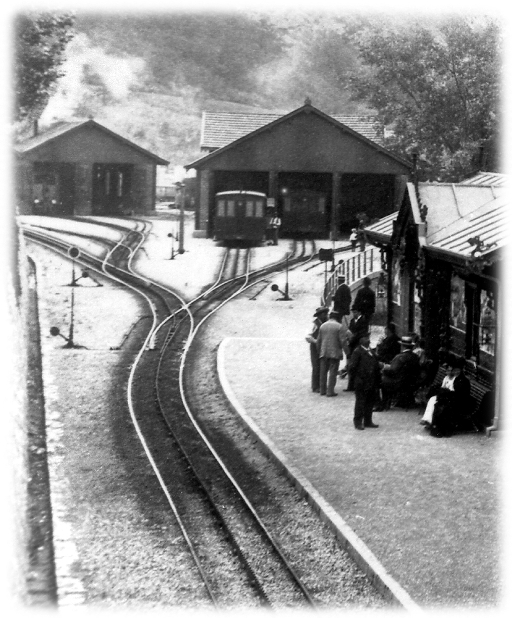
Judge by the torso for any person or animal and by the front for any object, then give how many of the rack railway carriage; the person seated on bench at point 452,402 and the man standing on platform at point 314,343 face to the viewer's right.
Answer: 1

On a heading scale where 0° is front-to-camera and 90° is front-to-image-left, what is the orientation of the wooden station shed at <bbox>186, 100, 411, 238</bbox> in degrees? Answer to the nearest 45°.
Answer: approximately 0°

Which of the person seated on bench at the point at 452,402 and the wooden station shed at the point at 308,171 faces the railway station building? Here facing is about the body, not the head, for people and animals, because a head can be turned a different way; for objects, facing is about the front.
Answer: the wooden station shed

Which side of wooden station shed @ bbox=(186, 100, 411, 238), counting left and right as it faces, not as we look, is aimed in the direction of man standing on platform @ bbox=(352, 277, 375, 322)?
front

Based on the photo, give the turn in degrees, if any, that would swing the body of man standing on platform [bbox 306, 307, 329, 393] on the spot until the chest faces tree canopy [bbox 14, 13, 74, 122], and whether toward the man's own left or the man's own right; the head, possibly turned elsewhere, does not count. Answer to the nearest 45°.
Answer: approximately 135° to the man's own left

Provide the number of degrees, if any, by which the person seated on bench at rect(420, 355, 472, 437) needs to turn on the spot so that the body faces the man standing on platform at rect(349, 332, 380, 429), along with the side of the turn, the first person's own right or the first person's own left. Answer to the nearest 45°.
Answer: approximately 45° to the first person's own right
